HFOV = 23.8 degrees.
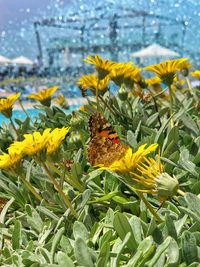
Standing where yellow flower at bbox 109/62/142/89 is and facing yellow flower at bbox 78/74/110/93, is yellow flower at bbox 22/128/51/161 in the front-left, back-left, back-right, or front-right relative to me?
front-left

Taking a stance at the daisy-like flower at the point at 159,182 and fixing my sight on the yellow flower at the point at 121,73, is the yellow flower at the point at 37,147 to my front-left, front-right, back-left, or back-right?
front-left

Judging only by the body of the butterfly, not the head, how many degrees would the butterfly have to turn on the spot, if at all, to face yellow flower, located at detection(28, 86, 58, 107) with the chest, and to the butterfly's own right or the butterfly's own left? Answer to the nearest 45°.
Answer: approximately 90° to the butterfly's own left
